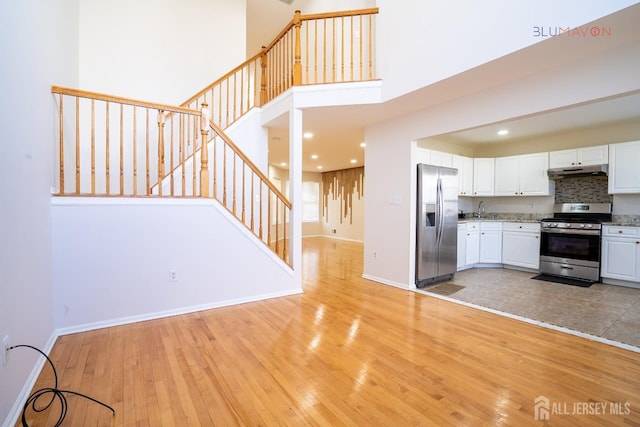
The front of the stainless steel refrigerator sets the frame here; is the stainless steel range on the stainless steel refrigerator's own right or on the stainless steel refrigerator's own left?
on the stainless steel refrigerator's own left

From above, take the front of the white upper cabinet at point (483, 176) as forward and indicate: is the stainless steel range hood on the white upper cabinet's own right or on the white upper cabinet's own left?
on the white upper cabinet's own left

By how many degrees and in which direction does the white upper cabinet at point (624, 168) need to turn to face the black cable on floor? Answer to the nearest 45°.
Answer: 0° — it already faces it

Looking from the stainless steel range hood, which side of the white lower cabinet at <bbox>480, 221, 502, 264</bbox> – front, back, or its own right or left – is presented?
left

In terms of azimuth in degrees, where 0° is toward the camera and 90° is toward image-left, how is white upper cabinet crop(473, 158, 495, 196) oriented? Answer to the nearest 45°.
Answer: approximately 0°

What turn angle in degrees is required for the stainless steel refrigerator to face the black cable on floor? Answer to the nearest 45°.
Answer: approximately 90° to its right

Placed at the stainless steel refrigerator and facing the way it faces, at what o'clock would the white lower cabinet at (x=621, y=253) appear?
The white lower cabinet is roughly at 10 o'clock from the stainless steel refrigerator.

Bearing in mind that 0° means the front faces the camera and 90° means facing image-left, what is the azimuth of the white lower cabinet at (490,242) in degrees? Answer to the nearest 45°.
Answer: approximately 0°

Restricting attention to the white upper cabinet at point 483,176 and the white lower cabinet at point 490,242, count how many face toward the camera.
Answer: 2

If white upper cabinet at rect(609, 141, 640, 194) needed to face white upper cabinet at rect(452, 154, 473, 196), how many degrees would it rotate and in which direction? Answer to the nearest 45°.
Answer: approximately 90° to its right
